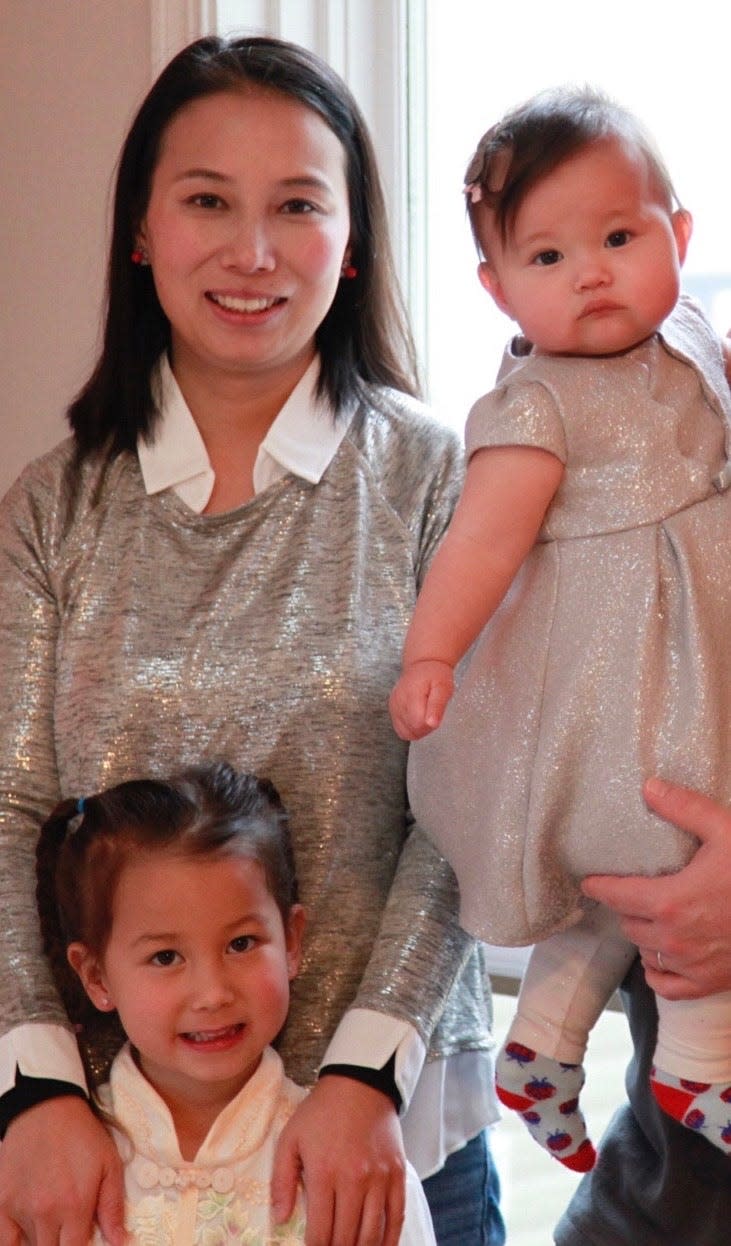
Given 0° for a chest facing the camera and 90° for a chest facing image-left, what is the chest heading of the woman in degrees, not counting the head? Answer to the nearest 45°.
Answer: approximately 0°

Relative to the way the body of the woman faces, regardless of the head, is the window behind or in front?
behind

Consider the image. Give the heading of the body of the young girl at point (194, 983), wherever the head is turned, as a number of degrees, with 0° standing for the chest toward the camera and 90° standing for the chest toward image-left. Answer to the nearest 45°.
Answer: approximately 0°

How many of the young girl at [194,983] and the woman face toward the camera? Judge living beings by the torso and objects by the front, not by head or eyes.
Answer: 2
